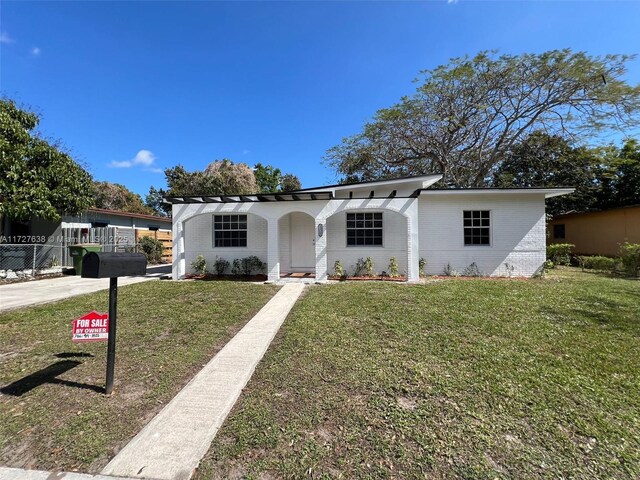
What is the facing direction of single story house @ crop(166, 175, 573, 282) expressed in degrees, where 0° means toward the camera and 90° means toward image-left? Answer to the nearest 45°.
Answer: approximately 0°

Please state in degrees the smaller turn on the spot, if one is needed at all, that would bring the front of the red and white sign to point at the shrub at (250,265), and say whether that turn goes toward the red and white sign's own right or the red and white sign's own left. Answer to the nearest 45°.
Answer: approximately 135° to the red and white sign's own left

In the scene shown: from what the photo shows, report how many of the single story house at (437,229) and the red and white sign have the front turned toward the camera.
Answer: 2

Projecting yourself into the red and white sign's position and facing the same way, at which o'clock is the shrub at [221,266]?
The shrub is roughly at 7 o'clock from the red and white sign.

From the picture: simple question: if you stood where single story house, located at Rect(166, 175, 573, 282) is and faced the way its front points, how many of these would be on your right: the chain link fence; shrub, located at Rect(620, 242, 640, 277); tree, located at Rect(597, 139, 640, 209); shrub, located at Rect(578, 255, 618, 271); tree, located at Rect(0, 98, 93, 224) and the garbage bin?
3

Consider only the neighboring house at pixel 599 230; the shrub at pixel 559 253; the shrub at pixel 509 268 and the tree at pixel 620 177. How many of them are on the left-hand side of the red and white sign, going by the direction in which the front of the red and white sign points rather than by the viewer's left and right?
4

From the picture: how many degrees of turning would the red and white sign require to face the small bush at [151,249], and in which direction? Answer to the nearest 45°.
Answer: approximately 180°

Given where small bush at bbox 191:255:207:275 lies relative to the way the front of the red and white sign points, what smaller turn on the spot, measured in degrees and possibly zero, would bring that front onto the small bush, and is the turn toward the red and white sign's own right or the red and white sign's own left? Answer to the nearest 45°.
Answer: approximately 180°

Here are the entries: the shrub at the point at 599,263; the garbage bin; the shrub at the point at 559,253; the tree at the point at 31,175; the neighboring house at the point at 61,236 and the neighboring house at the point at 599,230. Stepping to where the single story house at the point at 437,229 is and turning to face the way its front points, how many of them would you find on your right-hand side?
3

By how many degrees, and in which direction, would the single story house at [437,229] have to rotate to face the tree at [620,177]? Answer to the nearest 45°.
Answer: approximately 135° to its left

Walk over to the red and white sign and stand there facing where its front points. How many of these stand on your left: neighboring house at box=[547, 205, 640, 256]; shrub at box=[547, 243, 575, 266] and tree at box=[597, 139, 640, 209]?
3

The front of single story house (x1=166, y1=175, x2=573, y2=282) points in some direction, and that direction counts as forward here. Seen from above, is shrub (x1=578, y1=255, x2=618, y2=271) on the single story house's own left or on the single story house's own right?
on the single story house's own left

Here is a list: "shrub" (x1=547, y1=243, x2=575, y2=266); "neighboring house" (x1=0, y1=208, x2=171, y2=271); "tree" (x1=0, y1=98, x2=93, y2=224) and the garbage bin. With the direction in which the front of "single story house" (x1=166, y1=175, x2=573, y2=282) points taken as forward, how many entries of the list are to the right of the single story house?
3

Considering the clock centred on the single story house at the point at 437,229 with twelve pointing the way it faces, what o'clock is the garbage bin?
The garbage bin is roughly at 3 o'clock from the single story house.

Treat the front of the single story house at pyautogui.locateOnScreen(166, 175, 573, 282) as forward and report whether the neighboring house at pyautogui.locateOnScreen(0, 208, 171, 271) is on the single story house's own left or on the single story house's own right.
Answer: on the single story house's own right

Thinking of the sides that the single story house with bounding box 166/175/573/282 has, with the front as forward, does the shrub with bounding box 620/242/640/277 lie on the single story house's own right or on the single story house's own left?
on the single story house's own left
